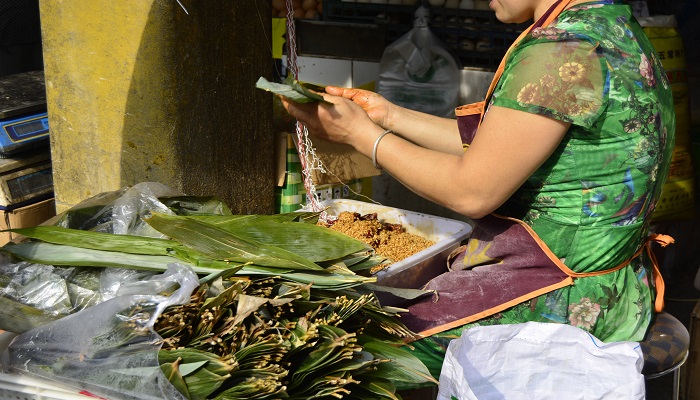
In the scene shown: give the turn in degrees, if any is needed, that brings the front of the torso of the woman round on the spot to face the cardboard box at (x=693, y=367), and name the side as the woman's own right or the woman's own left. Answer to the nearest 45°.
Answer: approximately 135° to the woman's own right

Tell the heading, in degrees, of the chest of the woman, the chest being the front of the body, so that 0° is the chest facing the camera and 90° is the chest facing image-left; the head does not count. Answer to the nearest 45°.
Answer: approximately 90°

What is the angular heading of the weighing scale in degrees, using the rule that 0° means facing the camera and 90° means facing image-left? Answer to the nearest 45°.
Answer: approximately 0°

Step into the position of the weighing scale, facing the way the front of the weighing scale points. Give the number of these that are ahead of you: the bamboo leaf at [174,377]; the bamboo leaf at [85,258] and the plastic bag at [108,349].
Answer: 3

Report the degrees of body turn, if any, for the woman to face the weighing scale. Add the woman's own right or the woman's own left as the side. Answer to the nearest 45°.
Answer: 0° — they already face it

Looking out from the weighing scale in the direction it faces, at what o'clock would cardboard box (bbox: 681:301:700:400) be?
The cardboard box is roughly at 10 o'clock from the weighing scale.

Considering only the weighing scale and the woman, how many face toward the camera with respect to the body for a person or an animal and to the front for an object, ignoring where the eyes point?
1

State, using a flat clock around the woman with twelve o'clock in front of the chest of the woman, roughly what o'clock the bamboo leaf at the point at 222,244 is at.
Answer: The bamboo leaf is roughly at 11 o'clock from the woman.

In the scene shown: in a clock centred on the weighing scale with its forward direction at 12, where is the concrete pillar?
The concrete pillar is roughly at 11 o'clock from the weighing scale.

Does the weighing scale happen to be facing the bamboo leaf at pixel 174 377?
yes

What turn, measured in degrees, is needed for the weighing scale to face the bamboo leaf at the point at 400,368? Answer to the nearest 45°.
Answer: approximately 45° to its left
